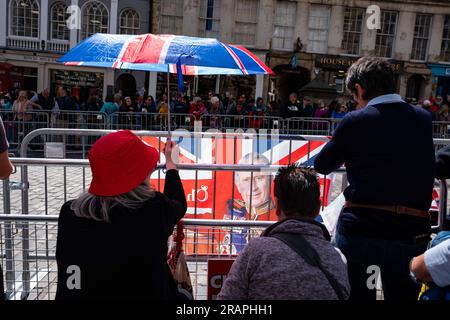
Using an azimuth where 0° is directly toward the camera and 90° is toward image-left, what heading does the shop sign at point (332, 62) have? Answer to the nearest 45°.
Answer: approximately 0°

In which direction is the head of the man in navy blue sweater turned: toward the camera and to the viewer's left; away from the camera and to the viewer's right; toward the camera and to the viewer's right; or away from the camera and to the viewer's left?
away from the camera and to the viewer's left

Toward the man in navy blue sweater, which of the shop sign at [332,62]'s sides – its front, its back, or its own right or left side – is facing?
front

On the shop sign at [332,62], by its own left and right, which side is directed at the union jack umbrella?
front

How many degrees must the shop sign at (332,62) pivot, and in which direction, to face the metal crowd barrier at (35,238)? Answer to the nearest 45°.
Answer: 0° — it already faces it

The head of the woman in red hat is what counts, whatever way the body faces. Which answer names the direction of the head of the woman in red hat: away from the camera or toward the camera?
away from the camera

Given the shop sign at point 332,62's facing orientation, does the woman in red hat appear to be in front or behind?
in front
